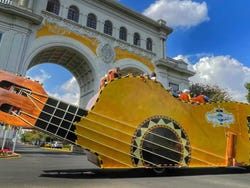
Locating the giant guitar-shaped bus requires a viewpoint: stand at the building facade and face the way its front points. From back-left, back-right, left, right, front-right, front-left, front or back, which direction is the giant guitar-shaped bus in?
front-right

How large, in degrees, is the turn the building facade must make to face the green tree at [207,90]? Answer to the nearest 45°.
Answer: approximately 90° to its left

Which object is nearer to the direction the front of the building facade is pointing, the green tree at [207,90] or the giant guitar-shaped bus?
the giant guitar-shaped bus

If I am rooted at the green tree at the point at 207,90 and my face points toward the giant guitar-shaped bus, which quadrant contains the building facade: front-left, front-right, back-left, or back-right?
front-right

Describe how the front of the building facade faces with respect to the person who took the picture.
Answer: facing the viewer and to the right of the viewer
